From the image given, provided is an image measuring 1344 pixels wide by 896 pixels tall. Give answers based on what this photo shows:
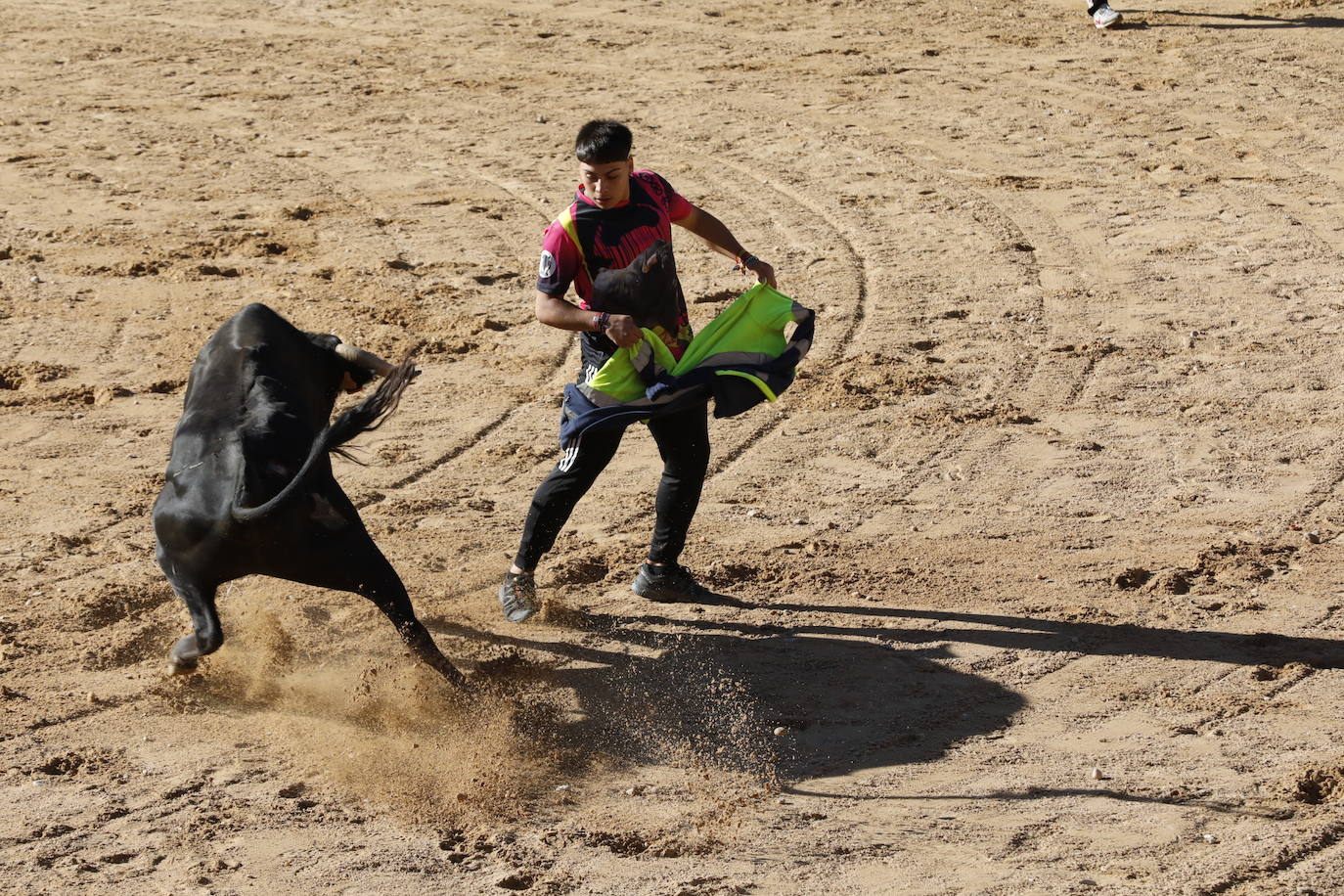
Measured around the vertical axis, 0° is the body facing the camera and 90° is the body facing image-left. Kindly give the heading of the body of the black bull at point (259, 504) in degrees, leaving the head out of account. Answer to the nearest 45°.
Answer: approximately 180°

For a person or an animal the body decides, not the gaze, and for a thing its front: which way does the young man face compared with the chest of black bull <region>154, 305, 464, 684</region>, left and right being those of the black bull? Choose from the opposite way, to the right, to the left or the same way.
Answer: the opposite way

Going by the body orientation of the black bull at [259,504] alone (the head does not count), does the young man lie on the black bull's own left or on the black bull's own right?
on the black bull's own right

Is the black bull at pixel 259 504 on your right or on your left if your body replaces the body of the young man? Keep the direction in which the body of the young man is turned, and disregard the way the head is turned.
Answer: on your right

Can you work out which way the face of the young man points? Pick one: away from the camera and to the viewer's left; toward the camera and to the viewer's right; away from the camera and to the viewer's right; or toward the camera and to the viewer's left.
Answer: toward the camera and to the viewer's left

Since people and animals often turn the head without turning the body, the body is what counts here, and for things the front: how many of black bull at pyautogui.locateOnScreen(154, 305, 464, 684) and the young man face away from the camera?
1

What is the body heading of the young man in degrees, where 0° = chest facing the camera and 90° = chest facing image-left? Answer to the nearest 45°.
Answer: approximately 0°
